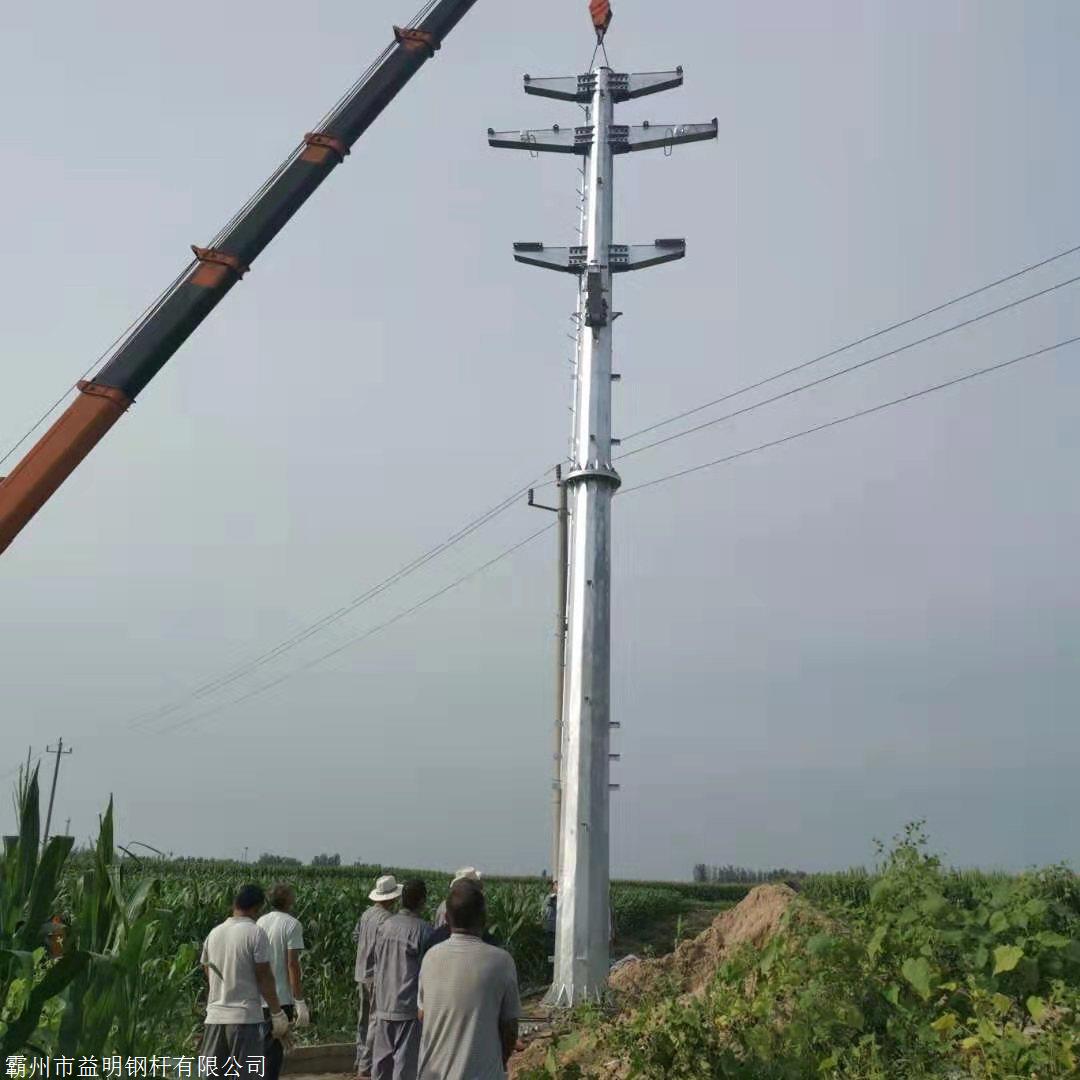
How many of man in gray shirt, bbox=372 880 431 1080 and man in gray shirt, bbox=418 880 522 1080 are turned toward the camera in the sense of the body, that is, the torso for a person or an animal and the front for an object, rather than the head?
0

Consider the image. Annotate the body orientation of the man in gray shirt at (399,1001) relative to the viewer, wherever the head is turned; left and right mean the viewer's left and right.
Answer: facing away from the viewer and to the right of the viewer

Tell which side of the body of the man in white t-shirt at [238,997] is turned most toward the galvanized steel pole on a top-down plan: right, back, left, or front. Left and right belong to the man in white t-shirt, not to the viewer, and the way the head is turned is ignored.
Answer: front

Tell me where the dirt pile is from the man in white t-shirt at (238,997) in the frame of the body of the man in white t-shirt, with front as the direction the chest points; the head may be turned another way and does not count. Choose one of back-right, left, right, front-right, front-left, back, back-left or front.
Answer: front

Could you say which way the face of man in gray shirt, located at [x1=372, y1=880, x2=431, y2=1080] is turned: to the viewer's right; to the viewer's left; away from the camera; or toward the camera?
away from the camera

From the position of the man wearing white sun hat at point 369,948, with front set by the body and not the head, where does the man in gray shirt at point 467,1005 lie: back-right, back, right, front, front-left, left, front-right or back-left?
back-right

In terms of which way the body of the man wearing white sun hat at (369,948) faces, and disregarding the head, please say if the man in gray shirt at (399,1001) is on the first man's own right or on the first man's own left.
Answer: on the first man's own right

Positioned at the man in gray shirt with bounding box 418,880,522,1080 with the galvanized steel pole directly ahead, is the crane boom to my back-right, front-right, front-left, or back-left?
front-left

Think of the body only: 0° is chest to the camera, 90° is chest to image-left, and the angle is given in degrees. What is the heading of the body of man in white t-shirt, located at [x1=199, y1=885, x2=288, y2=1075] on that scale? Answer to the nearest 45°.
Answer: approximately 225°

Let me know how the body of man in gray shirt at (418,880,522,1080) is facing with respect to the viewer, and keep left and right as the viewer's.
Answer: facing away from the viewer

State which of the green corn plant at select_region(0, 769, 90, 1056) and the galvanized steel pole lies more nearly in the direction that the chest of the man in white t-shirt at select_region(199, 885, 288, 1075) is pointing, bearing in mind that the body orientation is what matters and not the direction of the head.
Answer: the galvanized steel pole

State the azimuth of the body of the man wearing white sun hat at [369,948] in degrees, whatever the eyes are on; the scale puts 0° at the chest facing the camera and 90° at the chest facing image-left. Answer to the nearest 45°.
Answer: approximately 225°

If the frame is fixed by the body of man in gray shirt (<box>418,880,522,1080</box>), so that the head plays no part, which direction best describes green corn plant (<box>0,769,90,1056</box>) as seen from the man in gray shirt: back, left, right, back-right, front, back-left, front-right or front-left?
left

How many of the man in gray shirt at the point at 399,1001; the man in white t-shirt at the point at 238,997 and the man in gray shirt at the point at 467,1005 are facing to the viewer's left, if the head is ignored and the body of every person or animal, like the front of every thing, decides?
0
